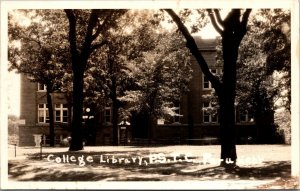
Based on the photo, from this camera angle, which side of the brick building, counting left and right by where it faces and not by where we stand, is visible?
front
